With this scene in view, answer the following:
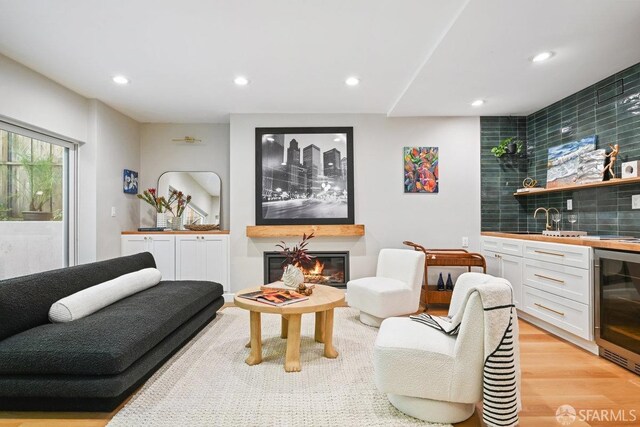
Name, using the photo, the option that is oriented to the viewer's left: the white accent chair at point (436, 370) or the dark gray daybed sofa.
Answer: the white accent chair

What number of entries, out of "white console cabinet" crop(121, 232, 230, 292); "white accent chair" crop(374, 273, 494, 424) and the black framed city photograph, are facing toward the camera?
2

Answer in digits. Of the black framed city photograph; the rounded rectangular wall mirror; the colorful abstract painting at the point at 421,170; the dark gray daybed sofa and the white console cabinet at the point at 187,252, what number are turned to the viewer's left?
0

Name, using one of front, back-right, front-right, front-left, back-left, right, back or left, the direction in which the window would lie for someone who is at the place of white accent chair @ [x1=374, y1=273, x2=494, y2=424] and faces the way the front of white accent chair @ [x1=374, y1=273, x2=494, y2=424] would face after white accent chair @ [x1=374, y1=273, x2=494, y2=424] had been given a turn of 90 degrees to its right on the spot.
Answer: left

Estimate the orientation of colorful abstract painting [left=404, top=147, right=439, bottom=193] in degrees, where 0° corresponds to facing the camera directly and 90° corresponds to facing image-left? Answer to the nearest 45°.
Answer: approximately 0°

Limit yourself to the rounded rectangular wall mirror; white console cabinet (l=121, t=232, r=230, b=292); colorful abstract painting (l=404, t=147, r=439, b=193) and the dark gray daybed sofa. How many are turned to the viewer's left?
0

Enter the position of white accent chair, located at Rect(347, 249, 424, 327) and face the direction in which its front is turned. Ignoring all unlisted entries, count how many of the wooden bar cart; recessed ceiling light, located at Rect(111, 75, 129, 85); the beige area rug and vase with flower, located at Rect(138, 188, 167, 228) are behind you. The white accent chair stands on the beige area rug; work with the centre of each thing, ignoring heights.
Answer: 1

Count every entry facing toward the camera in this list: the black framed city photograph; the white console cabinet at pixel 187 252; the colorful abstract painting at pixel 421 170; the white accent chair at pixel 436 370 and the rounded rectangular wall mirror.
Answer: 4

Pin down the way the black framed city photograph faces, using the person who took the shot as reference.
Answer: facing the viewer

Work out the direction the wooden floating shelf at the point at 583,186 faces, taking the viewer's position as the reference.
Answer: facing the viewer and to the left of the viewer

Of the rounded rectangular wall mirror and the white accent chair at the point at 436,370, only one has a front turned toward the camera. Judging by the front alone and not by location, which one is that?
the rounded rectangular wall mirror

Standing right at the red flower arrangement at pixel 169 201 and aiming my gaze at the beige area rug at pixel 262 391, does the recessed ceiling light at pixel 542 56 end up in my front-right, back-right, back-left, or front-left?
front-left

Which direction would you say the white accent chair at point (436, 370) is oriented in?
to the viewer's left

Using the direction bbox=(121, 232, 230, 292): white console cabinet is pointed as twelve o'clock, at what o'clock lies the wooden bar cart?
The wooden bar cart is roughly at 10 o'clock from the white console cabinet.
